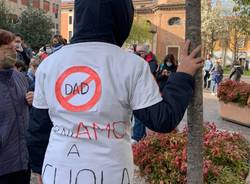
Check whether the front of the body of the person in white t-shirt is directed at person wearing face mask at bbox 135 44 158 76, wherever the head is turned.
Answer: yes

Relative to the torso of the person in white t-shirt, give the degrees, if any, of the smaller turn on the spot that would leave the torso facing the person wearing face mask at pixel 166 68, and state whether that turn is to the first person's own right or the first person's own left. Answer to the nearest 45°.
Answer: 0° — they already face them

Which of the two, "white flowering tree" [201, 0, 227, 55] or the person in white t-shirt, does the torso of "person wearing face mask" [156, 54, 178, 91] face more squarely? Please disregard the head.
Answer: the person in white t-shirt

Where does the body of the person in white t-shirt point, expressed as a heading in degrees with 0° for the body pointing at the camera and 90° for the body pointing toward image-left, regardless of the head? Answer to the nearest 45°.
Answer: approximately 180°

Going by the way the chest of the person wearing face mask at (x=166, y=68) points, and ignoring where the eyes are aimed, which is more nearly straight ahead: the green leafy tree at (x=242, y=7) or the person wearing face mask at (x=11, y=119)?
the person wearing face mask

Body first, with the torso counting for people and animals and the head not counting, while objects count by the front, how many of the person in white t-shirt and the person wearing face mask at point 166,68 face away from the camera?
1

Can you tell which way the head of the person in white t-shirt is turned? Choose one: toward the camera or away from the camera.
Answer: away from the camera

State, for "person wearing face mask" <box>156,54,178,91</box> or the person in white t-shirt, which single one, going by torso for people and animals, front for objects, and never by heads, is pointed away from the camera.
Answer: the person in white t-shirt

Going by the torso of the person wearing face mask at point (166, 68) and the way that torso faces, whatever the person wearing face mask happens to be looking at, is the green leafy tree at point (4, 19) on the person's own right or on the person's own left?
on the person's own right
